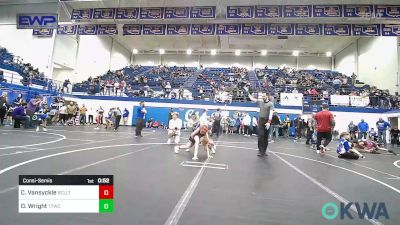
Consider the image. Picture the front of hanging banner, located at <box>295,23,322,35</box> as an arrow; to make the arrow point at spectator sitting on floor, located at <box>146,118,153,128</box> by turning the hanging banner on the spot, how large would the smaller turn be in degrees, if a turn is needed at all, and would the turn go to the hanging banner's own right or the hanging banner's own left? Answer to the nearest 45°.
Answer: approximately 90° to the hanging banner's own right

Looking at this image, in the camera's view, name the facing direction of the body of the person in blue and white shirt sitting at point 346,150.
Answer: to the viewer's right

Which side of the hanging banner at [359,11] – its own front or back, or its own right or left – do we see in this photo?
front

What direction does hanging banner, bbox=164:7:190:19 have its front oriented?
toward the camera

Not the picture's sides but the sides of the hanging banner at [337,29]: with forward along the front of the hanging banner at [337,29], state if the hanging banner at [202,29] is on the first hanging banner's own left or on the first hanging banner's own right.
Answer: on the first hanging banner's own right

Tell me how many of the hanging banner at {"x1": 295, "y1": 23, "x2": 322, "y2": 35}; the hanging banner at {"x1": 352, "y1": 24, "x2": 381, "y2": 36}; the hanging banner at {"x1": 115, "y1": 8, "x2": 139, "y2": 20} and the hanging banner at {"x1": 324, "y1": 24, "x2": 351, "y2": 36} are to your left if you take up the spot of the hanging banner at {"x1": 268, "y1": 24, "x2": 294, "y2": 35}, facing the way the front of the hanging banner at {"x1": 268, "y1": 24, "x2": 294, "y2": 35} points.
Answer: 3

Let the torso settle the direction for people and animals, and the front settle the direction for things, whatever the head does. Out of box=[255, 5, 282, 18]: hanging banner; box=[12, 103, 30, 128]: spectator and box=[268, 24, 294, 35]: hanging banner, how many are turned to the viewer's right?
1

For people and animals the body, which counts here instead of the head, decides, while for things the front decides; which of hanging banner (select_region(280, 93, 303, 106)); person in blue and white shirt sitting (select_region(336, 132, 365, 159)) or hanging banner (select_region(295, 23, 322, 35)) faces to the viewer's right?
the person in blue and white shirt sitting

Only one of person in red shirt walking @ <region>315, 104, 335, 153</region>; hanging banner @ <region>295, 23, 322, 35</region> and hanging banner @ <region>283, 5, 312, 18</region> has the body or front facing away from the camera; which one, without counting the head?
the person in red shirt walking

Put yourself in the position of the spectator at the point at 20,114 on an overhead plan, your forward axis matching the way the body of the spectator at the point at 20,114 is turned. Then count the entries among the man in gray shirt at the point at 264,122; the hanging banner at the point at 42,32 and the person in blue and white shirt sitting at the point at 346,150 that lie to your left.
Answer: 1

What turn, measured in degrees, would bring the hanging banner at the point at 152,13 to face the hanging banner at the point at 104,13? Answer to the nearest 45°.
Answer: approximately 90° to its right

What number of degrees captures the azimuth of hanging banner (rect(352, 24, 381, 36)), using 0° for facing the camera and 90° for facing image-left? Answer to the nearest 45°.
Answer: approximately 0°

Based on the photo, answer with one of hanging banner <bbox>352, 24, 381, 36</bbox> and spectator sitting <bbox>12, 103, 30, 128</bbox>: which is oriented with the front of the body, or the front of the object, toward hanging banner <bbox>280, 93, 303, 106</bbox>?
the spectator sitting

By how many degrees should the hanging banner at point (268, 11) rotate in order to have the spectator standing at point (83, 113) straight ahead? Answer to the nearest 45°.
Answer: approximately 90° to its right

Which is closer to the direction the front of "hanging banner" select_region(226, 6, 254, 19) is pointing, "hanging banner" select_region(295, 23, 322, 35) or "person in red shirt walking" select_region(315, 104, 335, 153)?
the person in red shirt walking

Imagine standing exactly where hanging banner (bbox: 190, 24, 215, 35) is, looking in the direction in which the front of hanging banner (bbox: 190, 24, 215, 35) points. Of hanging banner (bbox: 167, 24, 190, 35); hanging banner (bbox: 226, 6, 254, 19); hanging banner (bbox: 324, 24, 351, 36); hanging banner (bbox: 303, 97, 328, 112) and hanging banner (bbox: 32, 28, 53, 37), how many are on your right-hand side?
2

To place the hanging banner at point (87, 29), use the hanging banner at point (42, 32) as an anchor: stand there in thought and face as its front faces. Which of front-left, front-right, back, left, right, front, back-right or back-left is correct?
front-left

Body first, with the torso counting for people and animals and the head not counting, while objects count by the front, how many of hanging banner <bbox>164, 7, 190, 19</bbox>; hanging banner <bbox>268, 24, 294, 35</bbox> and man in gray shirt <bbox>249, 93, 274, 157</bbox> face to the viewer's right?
0
